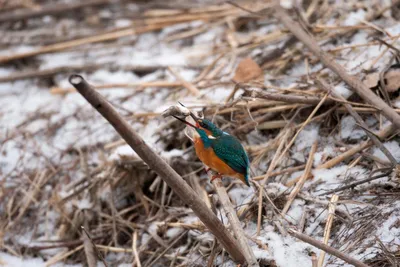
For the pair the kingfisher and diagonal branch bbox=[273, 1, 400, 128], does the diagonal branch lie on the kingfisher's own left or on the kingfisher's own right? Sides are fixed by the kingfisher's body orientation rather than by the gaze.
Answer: on the kingfisher's own right

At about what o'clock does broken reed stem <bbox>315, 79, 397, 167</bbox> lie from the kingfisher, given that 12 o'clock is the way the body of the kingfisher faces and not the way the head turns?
The broken reed stem is roughly at 5 o'clock from the kingfisher.

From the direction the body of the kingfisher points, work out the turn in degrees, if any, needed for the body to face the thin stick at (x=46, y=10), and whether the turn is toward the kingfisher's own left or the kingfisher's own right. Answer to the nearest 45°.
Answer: approximately 45° to the kingfisher's own right

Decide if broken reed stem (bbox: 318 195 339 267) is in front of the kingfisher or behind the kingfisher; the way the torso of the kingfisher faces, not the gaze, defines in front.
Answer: behind

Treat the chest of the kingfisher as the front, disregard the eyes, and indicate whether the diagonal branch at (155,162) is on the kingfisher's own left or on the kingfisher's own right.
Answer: on the kingfisher's own left

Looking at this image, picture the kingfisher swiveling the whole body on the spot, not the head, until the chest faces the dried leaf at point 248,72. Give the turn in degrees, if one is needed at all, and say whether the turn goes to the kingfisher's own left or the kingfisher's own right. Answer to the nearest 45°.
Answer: approximately 90° to the kingfisher's own right

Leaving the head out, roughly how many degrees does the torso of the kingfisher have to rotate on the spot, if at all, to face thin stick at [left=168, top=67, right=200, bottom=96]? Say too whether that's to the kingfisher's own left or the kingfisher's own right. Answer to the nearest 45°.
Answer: approximately 90° to the kingfisher's own right

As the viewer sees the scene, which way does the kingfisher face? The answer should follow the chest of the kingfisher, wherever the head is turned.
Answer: to the viewer's left
